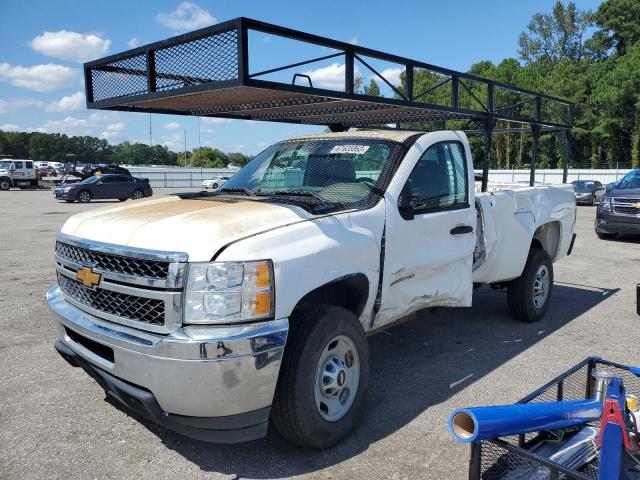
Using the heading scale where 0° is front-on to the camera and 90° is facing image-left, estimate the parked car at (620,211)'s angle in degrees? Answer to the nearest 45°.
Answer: approximately 45°

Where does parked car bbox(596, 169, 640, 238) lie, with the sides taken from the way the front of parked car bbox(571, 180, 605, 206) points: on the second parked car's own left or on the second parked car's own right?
on the second parked car's own left

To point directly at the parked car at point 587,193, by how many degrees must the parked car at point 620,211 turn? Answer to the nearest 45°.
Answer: approximately 135° to its right

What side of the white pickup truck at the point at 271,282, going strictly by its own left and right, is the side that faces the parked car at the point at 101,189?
right
